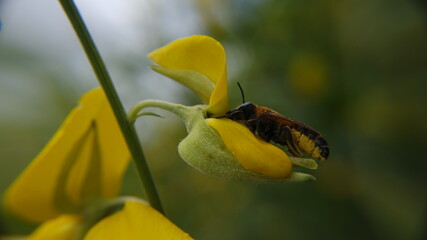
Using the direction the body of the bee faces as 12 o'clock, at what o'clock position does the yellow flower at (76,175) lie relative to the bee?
The yellow flower is roughly at 1 o'clock from the bee.

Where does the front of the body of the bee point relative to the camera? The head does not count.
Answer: to the viewer's left
